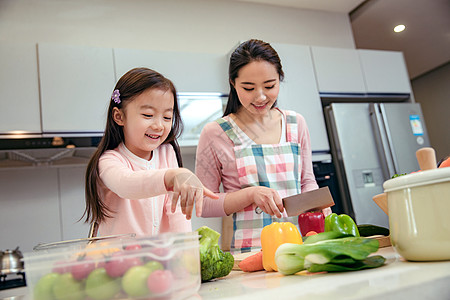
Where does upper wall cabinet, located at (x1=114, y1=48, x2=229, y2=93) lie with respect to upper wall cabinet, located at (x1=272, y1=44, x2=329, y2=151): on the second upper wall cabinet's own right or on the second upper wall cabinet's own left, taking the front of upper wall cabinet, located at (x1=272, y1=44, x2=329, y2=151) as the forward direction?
on the second upper wall cabinet's own right

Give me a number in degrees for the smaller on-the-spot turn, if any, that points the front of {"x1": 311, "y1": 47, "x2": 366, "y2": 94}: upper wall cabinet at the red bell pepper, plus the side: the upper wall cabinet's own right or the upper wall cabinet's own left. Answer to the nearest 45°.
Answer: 0° — it already faces it

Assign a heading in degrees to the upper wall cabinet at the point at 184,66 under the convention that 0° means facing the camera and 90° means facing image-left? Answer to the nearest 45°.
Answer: approximately 0°

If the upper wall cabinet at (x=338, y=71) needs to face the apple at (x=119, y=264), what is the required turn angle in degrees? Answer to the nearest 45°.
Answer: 0° — it already faces it

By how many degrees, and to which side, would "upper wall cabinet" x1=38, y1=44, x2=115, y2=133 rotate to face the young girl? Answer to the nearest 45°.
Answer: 0° — it already faces them

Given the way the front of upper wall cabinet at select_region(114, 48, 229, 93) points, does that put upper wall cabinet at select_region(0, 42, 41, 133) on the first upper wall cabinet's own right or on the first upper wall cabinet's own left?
on the first upper wall cabinet's own right
